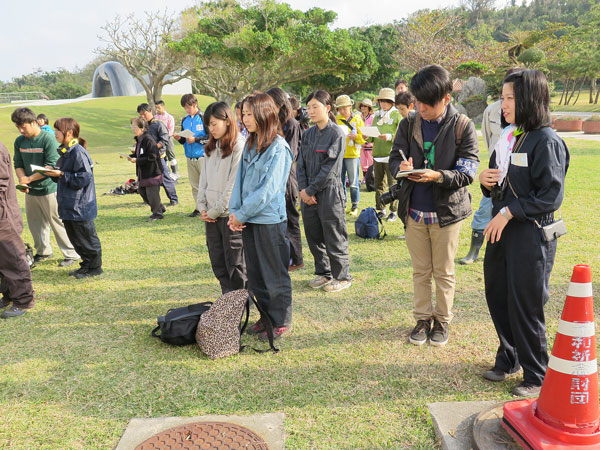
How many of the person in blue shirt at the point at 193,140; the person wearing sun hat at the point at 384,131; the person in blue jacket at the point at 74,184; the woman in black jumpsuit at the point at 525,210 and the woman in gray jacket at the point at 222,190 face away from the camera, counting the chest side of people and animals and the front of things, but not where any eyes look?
0

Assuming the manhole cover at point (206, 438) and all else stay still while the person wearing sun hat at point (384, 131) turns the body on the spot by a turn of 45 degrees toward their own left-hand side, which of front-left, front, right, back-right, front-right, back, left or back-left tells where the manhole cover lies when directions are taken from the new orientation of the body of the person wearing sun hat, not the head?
front

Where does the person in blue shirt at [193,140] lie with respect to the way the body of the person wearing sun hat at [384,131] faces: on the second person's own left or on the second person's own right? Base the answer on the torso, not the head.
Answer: on the second person's own right

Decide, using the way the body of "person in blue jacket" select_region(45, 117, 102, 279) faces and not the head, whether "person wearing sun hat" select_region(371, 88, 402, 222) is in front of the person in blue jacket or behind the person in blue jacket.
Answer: behind

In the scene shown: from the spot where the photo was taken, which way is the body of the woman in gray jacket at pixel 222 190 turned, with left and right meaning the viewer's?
facing the viewer and to the left of the viewer

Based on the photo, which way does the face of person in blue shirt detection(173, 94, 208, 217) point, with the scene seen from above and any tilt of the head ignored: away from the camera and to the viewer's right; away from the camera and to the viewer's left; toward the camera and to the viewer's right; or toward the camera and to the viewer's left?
toward the camera and to the viewer's left

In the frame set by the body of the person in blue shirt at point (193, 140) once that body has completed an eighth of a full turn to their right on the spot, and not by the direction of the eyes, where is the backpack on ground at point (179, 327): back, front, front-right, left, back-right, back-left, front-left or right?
left

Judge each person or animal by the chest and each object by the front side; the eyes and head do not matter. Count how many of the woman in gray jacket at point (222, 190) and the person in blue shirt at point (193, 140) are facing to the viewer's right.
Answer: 0

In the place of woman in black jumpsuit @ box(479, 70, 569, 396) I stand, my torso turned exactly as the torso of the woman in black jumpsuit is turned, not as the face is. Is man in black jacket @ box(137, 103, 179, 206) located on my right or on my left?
on my right

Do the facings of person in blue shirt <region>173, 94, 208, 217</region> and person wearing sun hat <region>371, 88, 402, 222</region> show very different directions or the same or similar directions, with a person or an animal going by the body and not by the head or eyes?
same or similar directions

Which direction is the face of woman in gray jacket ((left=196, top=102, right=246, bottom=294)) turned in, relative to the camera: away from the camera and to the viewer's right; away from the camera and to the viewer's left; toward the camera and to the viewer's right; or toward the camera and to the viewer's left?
toward the camera and to the viewer's left

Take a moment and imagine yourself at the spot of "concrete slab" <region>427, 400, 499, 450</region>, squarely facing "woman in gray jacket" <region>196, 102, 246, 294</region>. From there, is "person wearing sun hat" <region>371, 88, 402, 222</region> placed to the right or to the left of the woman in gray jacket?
right

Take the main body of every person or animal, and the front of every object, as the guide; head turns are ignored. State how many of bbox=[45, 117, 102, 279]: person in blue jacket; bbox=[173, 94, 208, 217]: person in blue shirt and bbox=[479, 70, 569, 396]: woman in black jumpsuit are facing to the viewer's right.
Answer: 0

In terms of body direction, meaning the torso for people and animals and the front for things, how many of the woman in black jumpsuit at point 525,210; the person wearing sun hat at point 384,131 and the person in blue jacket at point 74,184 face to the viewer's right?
0

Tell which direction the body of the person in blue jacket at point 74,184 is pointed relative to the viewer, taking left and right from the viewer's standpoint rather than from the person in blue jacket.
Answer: facing to the left of the viewer

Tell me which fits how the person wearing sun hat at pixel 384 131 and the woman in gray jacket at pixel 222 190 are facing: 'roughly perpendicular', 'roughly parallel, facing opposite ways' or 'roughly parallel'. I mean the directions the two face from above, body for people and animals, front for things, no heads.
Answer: roughly parallel

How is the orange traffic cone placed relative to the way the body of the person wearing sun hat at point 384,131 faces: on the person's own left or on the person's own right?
on the person's own left
